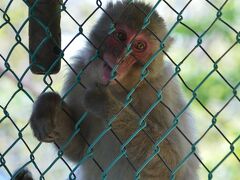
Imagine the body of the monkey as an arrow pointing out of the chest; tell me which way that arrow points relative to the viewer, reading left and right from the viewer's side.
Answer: facing the viewer and to the left of the viewer
